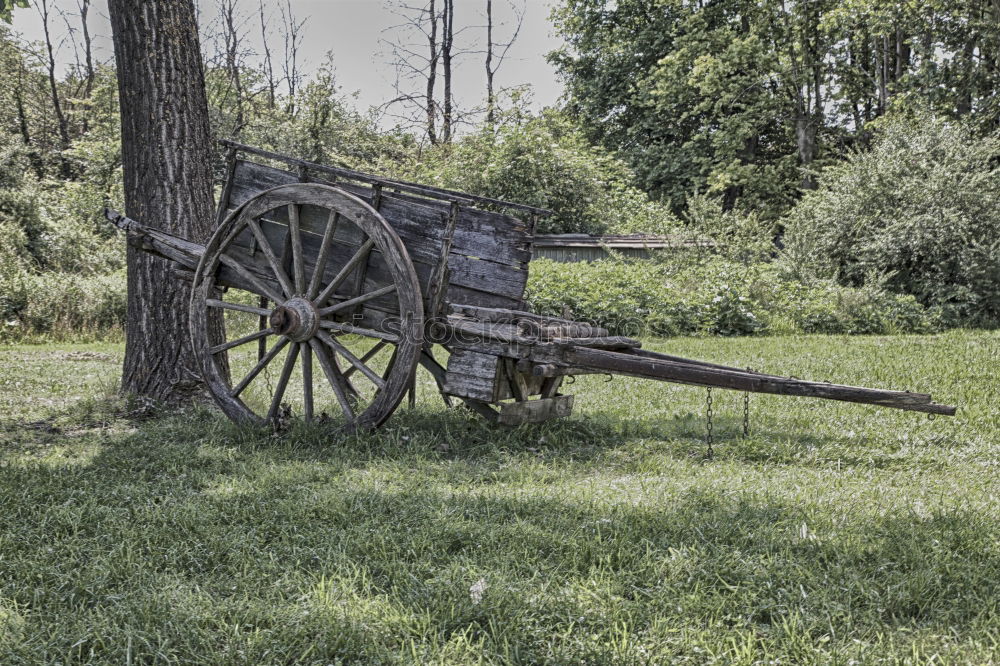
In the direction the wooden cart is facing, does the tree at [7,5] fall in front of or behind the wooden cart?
behind

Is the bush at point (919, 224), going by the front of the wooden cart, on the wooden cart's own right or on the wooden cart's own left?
on the wooden cart's own left

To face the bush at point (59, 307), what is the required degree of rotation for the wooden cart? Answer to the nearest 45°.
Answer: approximately 135° to its left

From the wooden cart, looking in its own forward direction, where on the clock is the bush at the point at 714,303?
The bush is roughly at 10 o'clock from the wooden cart.

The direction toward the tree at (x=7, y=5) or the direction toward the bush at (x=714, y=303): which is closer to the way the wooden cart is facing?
the bush

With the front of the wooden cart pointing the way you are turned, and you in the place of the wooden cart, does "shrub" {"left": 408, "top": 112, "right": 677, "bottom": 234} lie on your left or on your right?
on your left

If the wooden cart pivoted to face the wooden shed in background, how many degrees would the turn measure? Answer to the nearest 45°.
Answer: approximately 90° to its left

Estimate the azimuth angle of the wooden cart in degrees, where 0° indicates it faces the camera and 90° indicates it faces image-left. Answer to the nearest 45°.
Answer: approximately 270°

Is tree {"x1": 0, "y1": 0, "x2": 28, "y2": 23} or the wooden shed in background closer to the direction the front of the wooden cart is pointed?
the wooden shed in background
